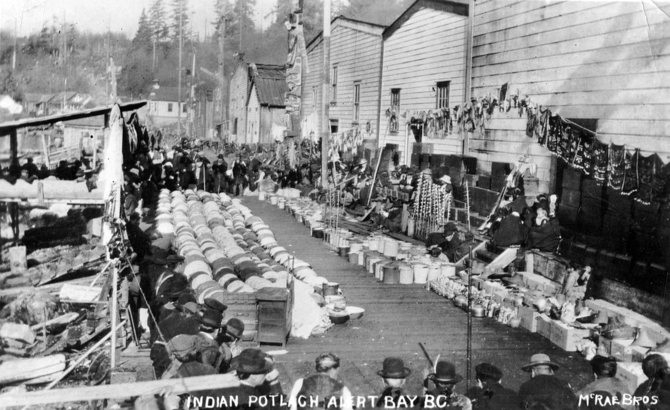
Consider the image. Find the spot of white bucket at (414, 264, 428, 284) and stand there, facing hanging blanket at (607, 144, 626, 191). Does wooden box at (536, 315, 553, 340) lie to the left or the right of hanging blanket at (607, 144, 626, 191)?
right

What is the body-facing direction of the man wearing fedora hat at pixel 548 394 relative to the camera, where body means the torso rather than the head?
away from the camera

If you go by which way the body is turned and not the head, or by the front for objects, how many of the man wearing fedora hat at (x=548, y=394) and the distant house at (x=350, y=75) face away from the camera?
1

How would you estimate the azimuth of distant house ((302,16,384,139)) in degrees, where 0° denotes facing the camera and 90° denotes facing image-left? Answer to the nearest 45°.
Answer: approximately 45°

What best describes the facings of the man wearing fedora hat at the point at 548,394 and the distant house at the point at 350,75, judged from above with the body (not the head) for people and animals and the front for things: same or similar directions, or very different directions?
very different directions

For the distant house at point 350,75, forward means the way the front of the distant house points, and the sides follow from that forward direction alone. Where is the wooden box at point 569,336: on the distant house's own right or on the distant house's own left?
on the distant house's own left

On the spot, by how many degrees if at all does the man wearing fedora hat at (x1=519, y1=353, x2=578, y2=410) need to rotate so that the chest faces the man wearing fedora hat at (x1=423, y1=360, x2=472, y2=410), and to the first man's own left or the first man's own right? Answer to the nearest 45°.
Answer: approximately 90° to the first man's own left

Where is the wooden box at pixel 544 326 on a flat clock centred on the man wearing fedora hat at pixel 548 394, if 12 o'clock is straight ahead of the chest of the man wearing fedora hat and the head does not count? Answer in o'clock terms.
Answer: The wooden box is roughly at 12 o'clock from the man wearing fedora hat.

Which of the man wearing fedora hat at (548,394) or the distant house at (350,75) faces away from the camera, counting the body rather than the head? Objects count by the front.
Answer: the man wearing fedora hat

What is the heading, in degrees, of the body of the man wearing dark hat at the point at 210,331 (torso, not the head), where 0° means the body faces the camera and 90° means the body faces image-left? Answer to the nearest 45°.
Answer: approximately 225°
